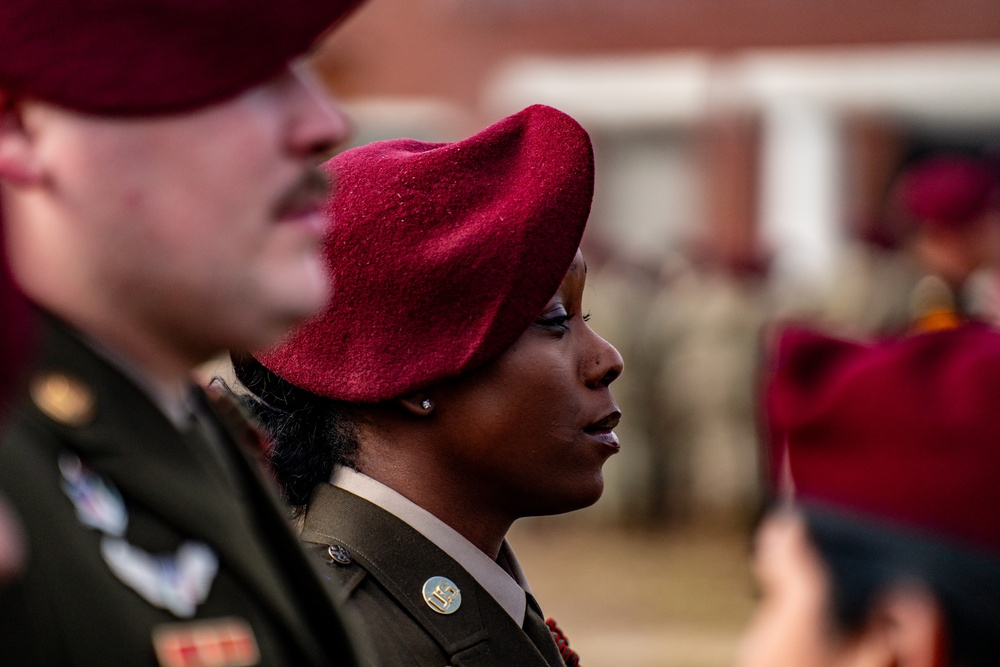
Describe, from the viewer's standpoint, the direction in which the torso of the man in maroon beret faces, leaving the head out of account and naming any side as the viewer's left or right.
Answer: facing to the right of the viewer

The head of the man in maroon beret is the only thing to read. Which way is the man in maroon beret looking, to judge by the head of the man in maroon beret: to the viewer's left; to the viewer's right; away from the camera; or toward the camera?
to the viewer's right

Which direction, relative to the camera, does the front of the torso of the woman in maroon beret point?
to the viewer's right

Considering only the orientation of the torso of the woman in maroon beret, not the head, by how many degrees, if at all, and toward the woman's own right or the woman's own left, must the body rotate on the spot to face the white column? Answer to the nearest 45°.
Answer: approximately 90° to the woman's own left

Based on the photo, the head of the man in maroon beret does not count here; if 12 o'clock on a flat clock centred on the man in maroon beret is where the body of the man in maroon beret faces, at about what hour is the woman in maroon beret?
The woman in maroon beret is roughly at 10 o'clock from the man in maroon beret.

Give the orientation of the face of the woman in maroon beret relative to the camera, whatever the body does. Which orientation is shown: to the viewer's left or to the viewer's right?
to the viewer's right

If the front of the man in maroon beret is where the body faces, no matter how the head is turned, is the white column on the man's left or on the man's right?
on the man's left

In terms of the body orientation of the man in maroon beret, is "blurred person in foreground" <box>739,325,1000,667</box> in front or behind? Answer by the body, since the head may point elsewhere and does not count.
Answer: in front

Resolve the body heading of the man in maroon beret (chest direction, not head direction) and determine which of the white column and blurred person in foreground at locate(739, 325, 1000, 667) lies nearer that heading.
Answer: the blurred person in foreground

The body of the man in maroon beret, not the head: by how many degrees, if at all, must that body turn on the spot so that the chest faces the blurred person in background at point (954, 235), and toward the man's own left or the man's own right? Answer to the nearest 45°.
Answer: approximately 45° to the man's own left

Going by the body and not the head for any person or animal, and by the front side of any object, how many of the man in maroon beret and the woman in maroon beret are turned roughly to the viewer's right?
2
